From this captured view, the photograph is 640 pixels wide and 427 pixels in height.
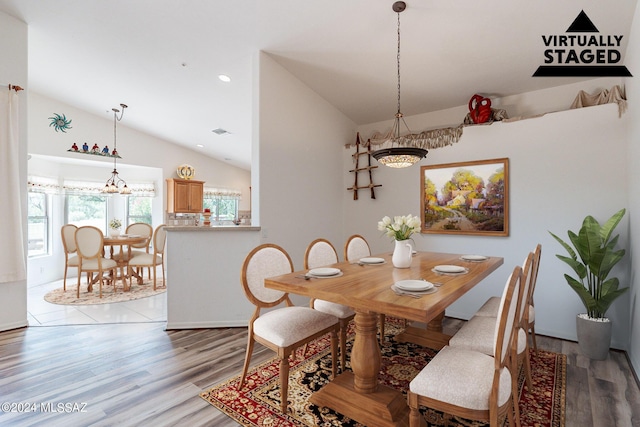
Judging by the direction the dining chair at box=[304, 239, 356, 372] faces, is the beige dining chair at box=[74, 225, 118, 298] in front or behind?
behind

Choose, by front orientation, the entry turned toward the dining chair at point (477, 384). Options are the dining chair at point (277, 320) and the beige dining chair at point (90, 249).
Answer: the dining chair at point (277, 320)

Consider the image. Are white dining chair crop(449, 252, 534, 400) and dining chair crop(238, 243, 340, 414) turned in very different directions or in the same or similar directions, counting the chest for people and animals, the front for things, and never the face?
very different directions

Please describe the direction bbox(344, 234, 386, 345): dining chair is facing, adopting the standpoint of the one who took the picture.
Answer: facing the viewer and to the right of the viewer

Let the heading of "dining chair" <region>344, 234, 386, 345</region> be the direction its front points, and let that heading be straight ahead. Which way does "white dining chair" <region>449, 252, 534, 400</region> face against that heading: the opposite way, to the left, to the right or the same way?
the opposite way

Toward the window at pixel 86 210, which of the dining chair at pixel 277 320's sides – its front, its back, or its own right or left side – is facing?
back

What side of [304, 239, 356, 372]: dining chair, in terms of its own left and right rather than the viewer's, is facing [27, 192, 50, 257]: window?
back

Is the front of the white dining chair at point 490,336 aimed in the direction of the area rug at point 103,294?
yes

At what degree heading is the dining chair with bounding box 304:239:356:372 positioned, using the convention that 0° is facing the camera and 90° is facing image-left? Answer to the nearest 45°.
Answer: approximately 315°

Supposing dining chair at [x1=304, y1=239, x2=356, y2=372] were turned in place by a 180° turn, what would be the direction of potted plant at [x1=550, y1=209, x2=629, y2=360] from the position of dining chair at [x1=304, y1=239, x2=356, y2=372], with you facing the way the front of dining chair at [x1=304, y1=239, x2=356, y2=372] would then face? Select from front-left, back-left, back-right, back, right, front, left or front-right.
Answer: back-right

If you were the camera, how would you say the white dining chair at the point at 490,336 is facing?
facing to the left of the viewer

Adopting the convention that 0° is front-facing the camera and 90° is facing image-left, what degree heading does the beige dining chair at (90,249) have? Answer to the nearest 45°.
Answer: approximately 225°

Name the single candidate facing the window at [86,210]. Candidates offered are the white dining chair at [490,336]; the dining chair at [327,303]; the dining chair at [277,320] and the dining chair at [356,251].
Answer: the white dining chair

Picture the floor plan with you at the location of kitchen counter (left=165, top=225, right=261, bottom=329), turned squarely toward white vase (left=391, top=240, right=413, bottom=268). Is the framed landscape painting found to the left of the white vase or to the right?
left
